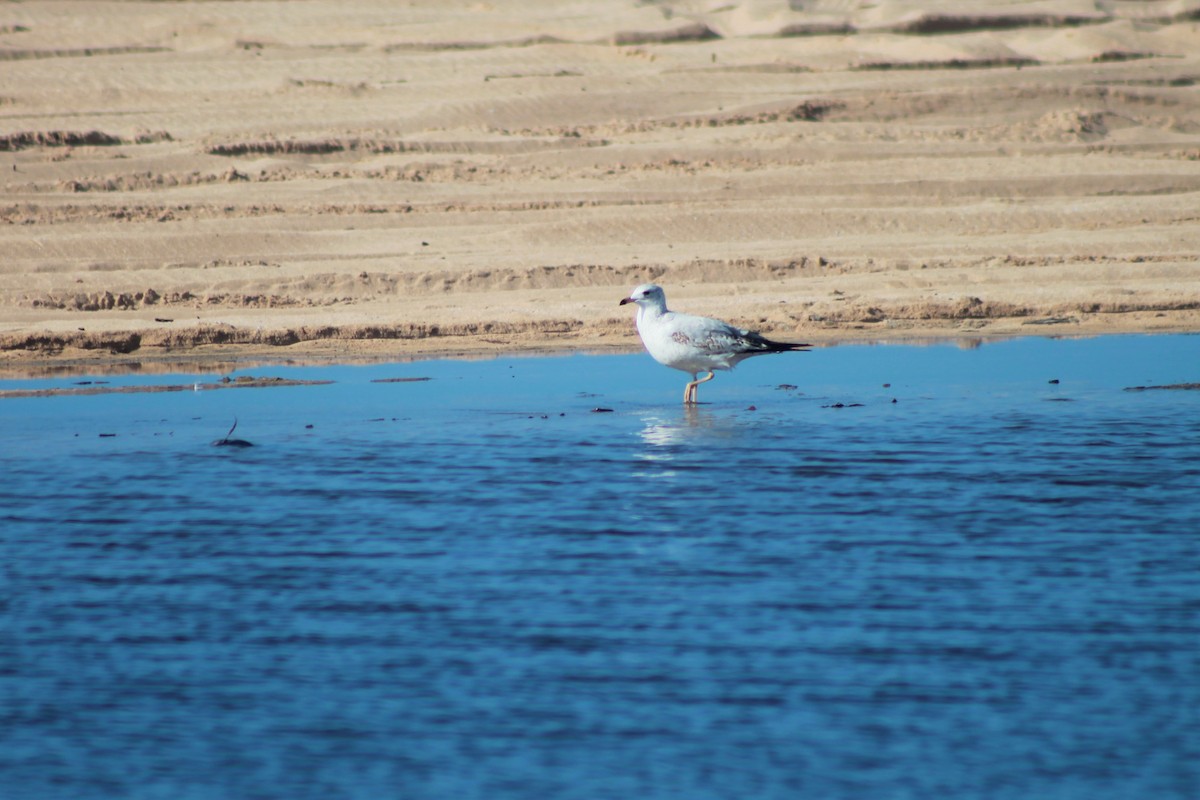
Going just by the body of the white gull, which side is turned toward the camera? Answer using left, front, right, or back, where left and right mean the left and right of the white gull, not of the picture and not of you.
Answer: left

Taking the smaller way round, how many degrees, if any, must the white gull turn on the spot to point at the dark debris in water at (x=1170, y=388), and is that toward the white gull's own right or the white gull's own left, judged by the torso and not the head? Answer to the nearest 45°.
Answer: approximately 180°
